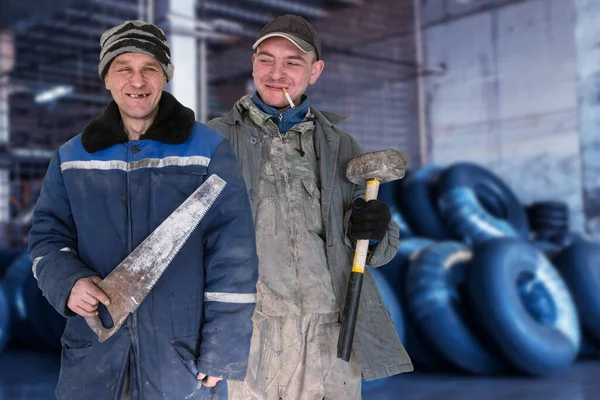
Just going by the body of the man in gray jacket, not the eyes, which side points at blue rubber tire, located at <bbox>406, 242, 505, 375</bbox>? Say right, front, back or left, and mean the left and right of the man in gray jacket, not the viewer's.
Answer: back

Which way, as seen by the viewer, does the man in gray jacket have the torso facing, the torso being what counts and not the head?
toward the camera

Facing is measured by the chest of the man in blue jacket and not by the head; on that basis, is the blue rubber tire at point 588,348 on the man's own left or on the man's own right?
on the man's own left

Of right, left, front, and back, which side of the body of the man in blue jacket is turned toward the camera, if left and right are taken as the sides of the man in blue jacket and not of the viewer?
front

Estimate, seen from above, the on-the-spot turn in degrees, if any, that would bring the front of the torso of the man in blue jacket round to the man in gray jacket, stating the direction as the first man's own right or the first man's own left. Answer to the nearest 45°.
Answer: approximately 135° to the first man's own left

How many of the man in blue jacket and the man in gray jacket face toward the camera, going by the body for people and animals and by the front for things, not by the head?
2

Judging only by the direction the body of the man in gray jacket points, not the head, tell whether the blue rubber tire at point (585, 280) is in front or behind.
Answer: behind

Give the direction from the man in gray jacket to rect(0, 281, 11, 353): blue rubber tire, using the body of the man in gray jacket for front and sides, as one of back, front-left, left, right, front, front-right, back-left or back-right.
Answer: back-right

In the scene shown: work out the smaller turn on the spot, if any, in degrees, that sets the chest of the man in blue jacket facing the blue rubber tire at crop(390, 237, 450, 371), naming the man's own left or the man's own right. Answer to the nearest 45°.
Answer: approximately 135° to the man's own left

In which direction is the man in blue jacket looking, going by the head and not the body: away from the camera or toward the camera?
toward the camera

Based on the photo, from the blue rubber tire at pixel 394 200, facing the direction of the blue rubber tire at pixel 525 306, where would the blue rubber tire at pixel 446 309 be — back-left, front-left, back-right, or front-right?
front-right

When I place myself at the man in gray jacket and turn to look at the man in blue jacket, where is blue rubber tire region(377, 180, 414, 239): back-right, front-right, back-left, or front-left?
back-right

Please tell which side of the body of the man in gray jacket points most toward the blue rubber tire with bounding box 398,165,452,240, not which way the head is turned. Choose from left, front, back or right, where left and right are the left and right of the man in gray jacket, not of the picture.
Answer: back

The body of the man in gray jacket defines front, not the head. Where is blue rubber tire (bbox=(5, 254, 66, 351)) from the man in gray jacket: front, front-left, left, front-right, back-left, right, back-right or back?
back-right

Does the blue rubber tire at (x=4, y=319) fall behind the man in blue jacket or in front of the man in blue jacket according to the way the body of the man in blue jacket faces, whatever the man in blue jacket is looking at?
behind

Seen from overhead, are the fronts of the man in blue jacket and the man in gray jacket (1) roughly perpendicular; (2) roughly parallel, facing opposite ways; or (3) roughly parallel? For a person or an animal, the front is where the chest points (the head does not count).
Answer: roughly parallel
